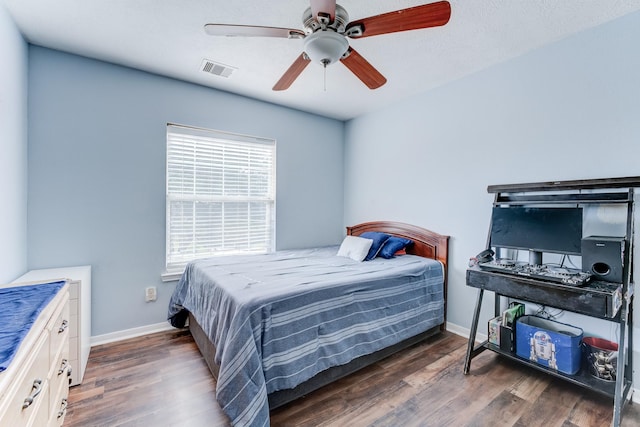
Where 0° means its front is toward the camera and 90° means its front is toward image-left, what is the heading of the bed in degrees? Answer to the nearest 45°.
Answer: approximately 45°

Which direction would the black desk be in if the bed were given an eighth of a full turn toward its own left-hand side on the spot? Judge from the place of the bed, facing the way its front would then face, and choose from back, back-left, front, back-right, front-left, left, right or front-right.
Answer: left

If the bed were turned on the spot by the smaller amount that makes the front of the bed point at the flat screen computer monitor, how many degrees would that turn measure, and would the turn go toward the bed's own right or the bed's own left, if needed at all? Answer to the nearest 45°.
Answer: approximately 135° to the bed's own left

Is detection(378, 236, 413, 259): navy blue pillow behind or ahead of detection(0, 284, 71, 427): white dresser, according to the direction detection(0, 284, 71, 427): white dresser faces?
ahead

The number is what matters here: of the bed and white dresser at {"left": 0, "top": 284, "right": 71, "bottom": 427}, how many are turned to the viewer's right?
1

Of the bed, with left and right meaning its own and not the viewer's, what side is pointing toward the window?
right

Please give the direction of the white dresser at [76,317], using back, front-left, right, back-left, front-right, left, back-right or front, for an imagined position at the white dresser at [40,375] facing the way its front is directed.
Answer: left

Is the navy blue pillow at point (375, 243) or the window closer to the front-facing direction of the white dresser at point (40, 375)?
the navy blue pillow

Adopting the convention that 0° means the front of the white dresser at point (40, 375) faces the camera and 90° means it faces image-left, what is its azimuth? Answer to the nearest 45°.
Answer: approximately 270°

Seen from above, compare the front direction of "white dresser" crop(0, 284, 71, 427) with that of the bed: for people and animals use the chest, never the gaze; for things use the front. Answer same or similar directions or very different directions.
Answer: very different directions

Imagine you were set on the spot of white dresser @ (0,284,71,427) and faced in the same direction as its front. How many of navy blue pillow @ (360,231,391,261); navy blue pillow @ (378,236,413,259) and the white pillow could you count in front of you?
3
